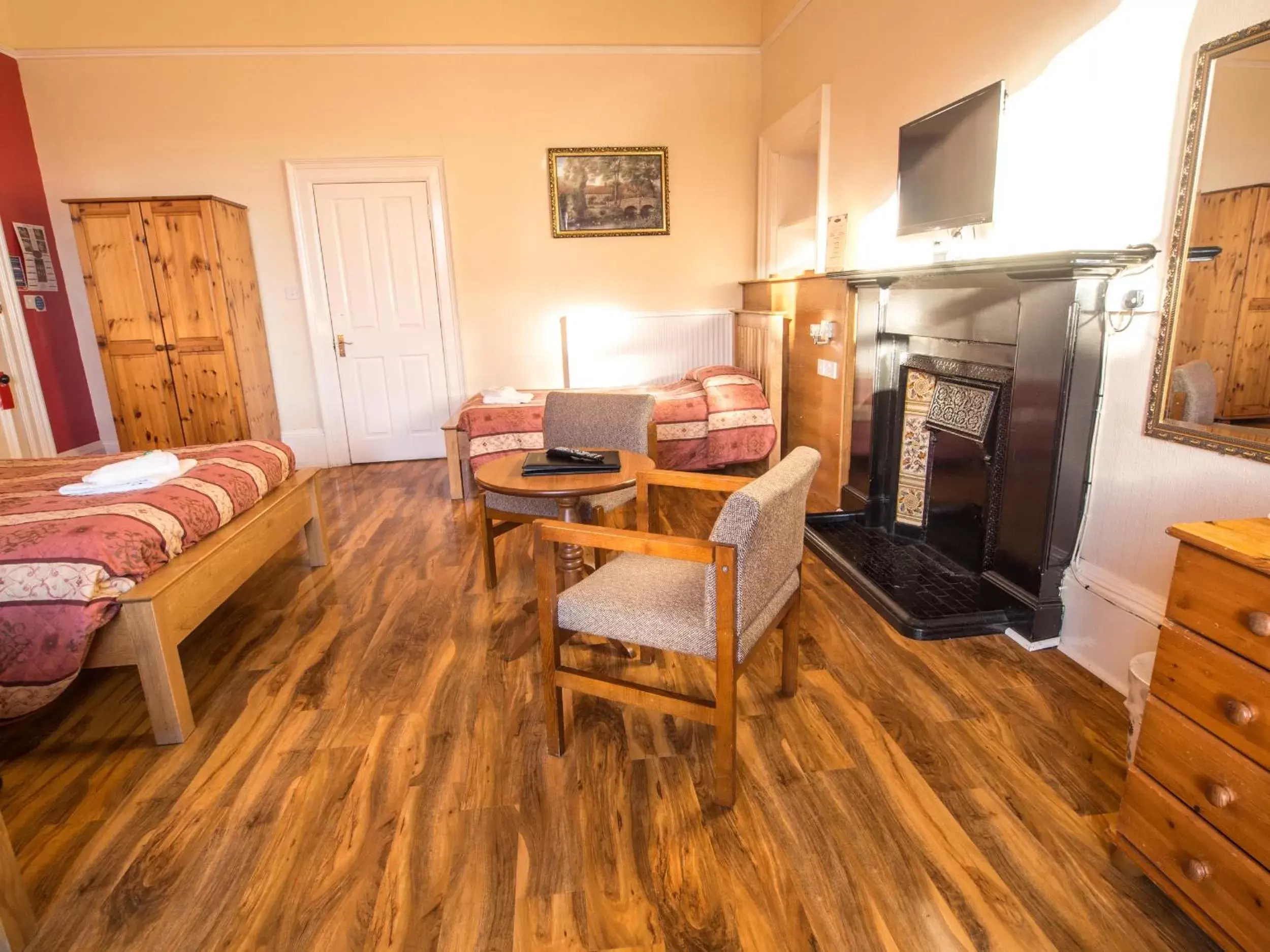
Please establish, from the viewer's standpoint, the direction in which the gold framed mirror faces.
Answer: facing the viewer and to the left of the viewer

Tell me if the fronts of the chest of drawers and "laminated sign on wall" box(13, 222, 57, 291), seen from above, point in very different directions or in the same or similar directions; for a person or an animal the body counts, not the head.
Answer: very different directions

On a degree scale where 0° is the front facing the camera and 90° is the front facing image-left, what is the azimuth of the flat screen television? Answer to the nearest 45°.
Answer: approximately 45°

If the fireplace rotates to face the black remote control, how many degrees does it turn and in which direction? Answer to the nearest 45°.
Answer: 0° — it already faces it

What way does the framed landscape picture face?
toward the camera

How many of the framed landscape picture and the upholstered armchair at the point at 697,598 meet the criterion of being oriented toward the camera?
1

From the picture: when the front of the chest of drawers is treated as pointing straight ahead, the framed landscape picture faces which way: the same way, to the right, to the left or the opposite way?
to the left

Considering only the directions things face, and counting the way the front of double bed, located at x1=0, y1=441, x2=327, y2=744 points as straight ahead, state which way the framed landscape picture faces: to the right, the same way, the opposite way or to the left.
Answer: to the right

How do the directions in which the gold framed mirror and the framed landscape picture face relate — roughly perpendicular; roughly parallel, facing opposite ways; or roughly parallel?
roughly perpendicular

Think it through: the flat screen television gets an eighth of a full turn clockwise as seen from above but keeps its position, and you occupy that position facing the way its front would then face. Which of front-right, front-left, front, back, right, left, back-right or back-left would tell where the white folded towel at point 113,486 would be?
front-left

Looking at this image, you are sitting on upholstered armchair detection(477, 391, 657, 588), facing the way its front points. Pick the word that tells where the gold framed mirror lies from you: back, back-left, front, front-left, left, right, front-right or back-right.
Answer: left

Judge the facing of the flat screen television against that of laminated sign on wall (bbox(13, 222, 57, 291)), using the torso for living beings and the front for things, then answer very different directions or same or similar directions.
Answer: very different directions

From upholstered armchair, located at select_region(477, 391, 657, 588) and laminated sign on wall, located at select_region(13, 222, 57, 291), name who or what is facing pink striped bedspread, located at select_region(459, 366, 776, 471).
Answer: the laminated sign on wall

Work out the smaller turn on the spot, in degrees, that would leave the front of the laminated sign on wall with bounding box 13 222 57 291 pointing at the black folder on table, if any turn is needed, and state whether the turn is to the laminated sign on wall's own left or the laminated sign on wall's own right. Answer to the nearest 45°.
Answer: approximately 45° to the laminated sign on wall's own right

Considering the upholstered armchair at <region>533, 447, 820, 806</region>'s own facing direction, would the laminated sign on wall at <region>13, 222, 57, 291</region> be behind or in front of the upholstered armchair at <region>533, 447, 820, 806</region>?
in front

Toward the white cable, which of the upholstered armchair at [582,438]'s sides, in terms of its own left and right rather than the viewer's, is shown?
left

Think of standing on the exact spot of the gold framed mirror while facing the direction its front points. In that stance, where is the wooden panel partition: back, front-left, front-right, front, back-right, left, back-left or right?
right

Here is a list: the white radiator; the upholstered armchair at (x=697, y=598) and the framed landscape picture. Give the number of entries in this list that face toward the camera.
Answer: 2
